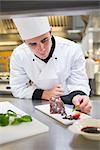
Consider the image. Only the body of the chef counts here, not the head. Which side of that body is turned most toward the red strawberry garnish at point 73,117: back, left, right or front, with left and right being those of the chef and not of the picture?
front

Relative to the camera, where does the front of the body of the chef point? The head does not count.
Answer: toward the camera

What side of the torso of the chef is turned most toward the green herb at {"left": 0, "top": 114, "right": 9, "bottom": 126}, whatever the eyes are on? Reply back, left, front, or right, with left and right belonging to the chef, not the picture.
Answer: front

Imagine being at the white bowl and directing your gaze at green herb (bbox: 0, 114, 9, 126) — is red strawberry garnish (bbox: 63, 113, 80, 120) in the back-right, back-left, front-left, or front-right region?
front-right

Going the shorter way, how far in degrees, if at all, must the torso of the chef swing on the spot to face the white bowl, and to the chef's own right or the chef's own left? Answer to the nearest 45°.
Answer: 0° — they already face it
